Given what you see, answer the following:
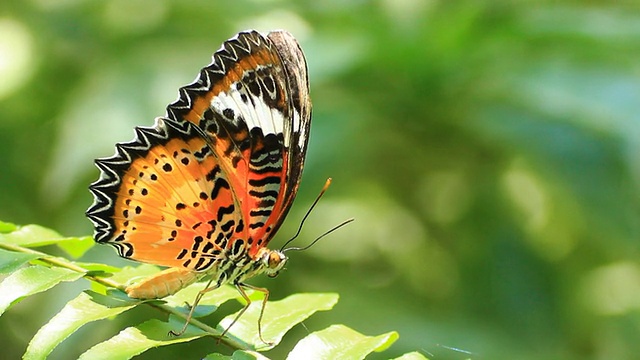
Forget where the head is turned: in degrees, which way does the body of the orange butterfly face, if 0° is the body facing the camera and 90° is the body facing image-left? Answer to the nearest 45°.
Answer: approximately 270°
